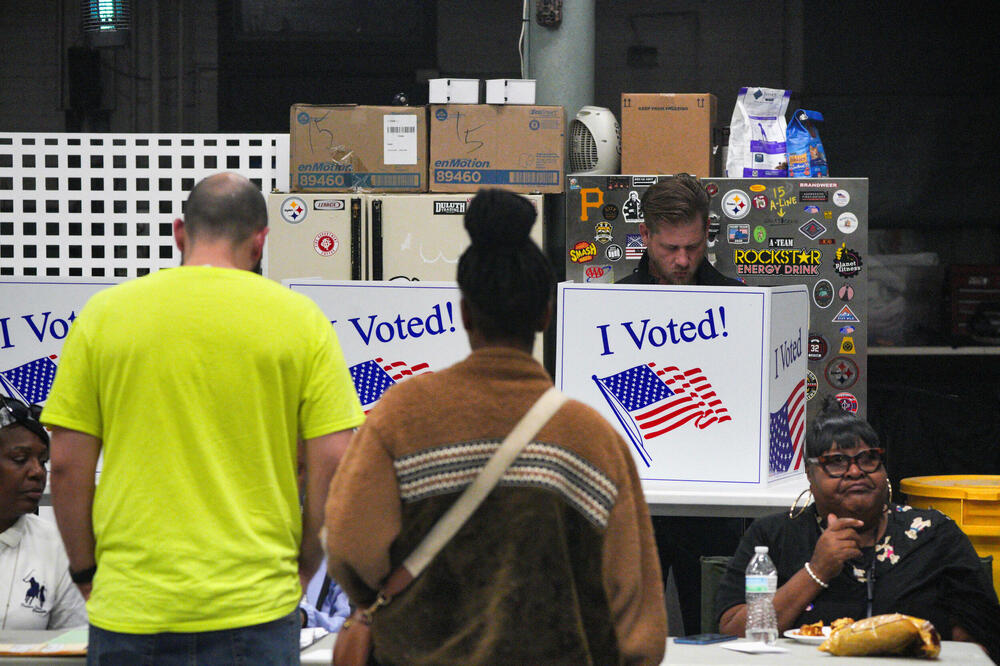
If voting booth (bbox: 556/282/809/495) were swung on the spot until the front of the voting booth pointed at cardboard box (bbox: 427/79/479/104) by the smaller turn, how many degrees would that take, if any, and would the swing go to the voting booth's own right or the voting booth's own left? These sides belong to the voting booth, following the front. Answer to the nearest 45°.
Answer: approximately 45° to the voting booth's own left

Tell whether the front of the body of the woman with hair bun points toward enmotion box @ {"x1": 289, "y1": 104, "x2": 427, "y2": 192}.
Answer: yes

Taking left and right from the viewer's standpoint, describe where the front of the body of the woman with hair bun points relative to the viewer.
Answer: facing away from the viewer

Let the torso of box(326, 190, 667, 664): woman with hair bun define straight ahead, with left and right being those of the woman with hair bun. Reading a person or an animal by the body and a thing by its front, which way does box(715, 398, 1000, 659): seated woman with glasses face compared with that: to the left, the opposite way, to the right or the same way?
the opposite way

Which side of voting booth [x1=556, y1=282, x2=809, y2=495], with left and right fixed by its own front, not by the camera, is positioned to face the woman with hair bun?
back

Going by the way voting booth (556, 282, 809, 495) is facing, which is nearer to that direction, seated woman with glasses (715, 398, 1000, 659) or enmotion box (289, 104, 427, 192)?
the enmotion box

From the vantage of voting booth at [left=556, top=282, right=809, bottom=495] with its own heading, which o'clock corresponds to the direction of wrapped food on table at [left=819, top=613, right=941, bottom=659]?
The wrapped food on table is roughly at 5 o'clock from the voting booth.

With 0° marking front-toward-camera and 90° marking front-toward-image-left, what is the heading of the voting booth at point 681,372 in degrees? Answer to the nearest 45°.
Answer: approximately 180°

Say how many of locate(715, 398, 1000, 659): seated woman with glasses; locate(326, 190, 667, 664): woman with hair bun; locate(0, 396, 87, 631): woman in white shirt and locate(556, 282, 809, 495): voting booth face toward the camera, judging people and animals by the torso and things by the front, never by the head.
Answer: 2

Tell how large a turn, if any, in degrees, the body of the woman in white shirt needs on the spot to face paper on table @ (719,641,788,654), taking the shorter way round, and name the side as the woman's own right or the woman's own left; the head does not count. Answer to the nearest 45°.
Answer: approximately 45° to the woman's own left

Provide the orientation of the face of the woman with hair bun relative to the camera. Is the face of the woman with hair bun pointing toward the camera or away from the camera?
away from the camera
